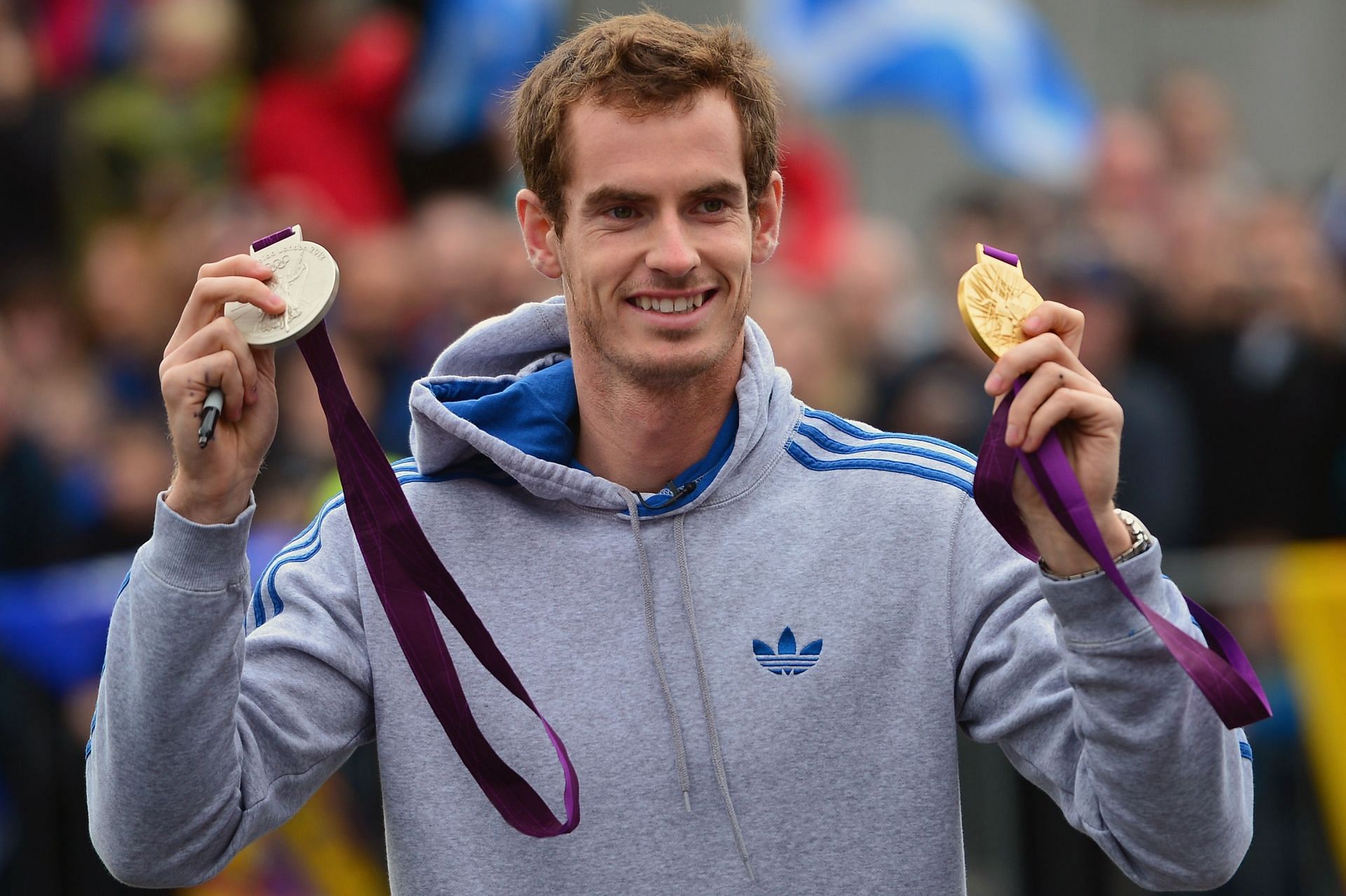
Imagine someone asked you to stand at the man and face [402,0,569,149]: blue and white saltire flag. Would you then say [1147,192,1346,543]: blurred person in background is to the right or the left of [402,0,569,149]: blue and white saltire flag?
right

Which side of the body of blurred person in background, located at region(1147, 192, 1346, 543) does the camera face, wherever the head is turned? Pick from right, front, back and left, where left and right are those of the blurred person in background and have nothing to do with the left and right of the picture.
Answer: front

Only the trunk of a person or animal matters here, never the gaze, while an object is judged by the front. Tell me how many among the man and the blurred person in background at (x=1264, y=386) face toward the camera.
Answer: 2

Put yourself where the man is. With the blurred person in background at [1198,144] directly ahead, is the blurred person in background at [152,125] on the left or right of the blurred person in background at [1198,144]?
left

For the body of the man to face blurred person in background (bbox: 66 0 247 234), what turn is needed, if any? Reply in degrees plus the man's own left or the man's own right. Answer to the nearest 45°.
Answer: approximately 135° to the man's own right

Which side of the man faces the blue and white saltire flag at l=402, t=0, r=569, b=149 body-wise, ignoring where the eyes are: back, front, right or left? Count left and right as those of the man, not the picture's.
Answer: back

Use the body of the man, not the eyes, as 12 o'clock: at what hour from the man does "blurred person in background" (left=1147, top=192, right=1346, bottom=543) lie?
The blurred person in background is roughly at 7 o'clock from the man.

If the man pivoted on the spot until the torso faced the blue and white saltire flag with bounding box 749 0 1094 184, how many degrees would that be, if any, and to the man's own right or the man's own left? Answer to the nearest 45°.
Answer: approximately 180°

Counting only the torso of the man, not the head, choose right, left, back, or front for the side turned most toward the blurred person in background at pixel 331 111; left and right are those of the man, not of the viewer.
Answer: back

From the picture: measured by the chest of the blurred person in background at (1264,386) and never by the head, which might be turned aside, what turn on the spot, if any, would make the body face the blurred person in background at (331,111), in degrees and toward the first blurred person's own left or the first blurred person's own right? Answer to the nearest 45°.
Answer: approximately 90° to the first blurred person's own right

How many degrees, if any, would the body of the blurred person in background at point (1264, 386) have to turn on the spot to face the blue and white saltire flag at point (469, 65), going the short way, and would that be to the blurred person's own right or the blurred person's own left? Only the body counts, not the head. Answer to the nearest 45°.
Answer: approximately 90° to the blurred person's own right
